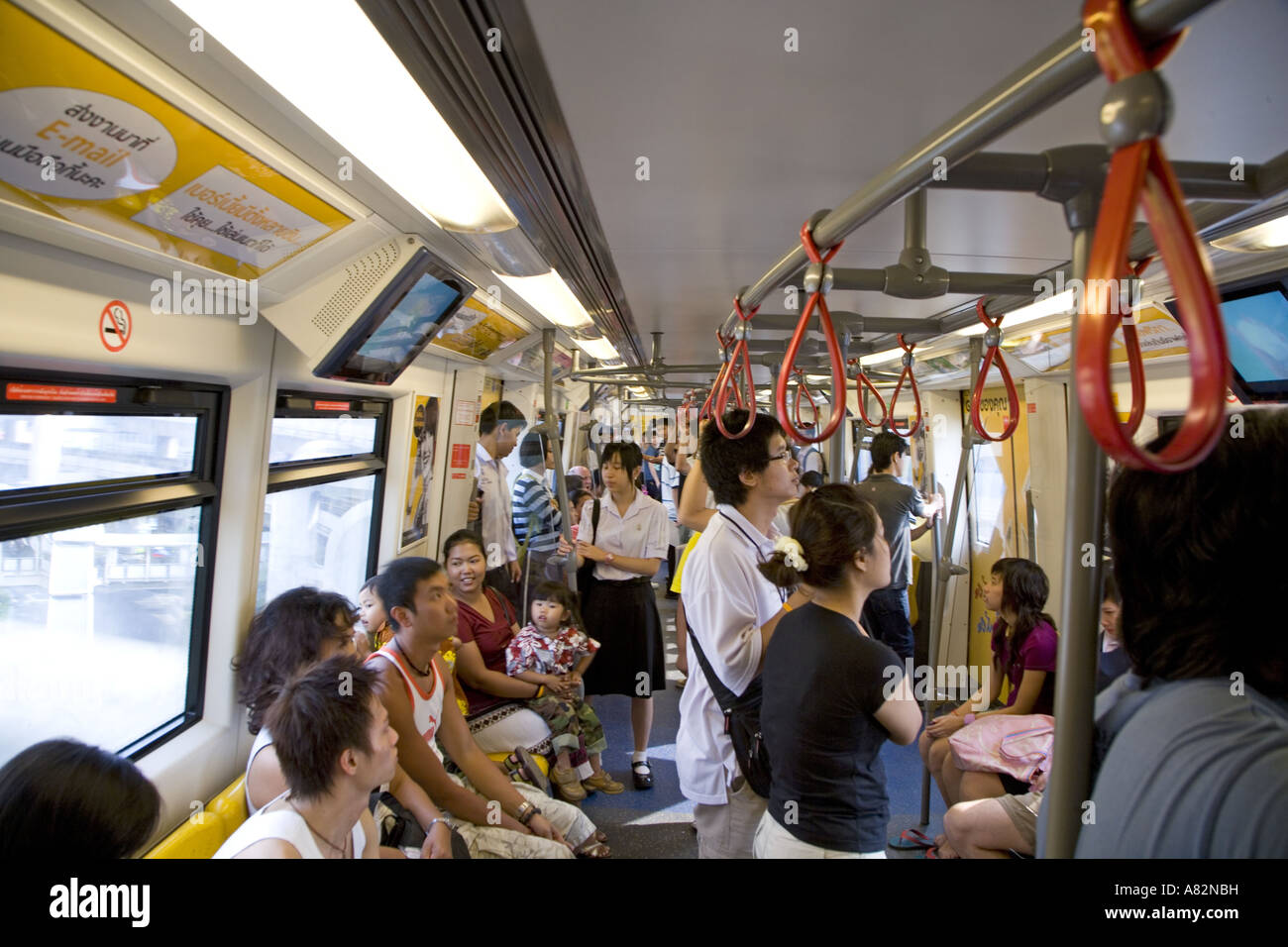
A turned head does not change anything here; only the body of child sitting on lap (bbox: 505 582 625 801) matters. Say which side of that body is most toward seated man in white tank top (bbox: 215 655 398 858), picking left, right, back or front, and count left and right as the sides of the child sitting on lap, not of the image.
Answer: front

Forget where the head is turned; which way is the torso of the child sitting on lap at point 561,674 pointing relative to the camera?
toward the camera

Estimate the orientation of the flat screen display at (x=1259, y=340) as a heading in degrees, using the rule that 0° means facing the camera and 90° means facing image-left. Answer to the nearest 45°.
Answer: approximately 45°

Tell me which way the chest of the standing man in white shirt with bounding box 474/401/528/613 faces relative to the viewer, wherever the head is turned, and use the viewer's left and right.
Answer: facing to the right of the viewer

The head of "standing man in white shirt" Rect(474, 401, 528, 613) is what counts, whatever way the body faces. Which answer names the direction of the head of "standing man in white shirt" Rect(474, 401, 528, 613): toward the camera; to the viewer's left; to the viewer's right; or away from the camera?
to the viewer's right

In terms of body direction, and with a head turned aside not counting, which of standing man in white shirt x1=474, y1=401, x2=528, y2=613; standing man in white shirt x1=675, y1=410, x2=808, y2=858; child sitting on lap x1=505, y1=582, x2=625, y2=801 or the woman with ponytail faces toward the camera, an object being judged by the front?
the child sitting on lap

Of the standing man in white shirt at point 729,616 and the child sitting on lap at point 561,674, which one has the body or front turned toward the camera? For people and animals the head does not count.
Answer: the child sitting on lap

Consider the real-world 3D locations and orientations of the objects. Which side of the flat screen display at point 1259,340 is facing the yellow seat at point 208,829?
front

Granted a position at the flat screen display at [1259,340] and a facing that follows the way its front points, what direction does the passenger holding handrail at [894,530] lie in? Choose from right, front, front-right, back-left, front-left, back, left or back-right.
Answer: right

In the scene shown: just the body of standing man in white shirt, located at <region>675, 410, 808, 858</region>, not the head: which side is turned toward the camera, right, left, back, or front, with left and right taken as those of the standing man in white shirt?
right

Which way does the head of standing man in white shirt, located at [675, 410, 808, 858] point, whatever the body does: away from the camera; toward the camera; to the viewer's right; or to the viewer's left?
to the viewer's right

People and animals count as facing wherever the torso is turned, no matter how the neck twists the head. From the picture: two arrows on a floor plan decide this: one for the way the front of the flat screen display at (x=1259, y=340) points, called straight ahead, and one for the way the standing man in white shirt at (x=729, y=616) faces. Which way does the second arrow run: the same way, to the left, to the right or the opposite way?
the opposite way

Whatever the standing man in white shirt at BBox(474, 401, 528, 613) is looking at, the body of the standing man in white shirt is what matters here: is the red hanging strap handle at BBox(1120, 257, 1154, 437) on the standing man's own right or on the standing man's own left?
on the standing man's own right

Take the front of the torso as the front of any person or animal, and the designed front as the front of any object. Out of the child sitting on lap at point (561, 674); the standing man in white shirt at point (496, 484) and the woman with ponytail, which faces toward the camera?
the child sitting on lap
